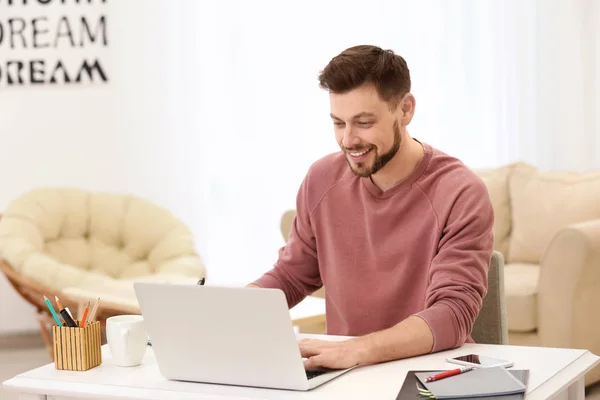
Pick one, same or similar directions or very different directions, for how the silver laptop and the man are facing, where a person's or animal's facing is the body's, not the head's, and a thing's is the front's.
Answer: very different directions

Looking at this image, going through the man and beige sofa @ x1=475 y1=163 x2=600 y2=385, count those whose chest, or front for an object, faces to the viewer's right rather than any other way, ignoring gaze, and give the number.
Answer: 0

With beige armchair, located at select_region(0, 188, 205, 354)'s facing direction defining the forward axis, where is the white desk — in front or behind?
in front

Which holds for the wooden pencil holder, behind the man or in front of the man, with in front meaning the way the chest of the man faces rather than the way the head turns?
in front

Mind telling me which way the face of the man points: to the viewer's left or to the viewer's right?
to the viewer's left

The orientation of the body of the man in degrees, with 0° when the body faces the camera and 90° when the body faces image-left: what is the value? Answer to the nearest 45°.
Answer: approximately 45°

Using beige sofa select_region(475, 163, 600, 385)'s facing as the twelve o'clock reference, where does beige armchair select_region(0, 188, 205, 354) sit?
beige armchair select_region(0, 188, 205, 354) is roughly at 2 o'clock from beige sofa select_region(475, 163, 600, 385).

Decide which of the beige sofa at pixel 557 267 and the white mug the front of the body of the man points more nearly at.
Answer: the white mug

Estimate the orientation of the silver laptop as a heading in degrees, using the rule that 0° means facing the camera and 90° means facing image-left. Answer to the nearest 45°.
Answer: approximately 225°

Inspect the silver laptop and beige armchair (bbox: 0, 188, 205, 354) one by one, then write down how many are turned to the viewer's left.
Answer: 0

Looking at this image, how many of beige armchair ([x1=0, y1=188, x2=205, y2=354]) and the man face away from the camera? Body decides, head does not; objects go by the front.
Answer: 0

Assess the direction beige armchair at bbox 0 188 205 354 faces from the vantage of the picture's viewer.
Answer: facing the viewer and to the right of the viewer

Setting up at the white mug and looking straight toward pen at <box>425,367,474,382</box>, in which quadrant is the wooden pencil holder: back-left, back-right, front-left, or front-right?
back-right
